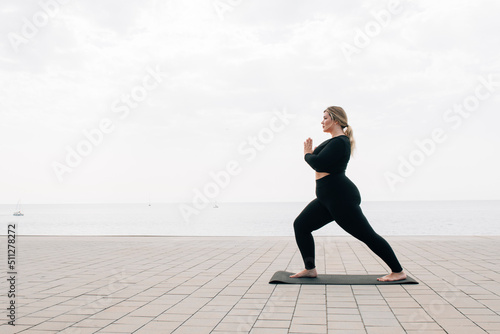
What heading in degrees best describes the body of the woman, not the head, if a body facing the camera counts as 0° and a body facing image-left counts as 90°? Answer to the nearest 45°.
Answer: approximately 90°

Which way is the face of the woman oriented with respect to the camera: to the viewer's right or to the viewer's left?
to the viewer's left
